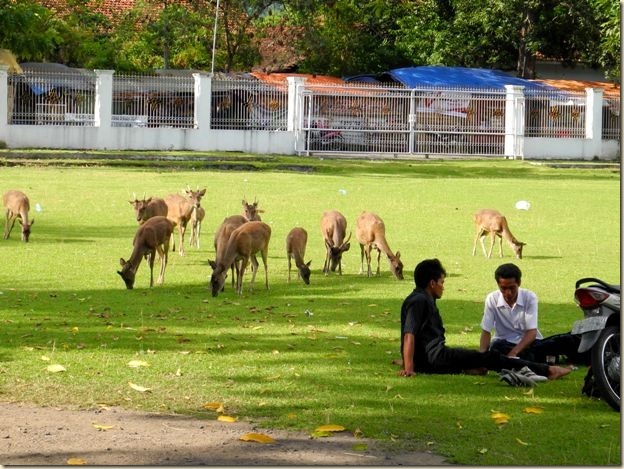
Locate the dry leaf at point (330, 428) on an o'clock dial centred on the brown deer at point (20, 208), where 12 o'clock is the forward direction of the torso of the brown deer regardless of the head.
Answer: The dry leaf is roughly at 1 o'clock from the brown deer.

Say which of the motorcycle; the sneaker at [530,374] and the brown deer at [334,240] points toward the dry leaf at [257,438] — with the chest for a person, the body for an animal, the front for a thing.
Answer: the brown deer

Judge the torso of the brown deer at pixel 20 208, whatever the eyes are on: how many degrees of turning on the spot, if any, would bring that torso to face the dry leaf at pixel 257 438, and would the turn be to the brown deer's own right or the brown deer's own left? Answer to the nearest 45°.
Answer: approximately 45° to the brown deer's own right

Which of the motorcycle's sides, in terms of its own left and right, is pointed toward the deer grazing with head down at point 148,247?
left

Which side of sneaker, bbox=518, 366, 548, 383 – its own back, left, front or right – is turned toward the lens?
right

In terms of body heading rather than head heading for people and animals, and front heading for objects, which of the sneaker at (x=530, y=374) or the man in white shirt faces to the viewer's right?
the sneaker

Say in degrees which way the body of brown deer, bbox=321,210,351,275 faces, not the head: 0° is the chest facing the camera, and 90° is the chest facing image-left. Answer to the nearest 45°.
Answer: approximately 0°

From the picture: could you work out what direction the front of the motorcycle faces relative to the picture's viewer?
facing away from the viewer and to the right of the viewer

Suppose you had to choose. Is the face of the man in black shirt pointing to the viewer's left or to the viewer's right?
to the viewer's right

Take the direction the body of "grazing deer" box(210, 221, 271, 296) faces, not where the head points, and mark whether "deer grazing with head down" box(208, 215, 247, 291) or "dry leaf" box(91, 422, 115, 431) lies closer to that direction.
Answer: the dry leaf

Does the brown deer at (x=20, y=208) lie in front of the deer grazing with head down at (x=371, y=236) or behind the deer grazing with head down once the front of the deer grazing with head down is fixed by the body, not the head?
behind

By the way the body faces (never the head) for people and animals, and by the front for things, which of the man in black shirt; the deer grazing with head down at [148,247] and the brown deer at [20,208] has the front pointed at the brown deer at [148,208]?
the brown deer at [20,208]

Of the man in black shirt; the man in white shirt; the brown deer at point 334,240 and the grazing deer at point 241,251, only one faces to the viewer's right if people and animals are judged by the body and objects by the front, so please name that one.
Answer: the man in black shirt
